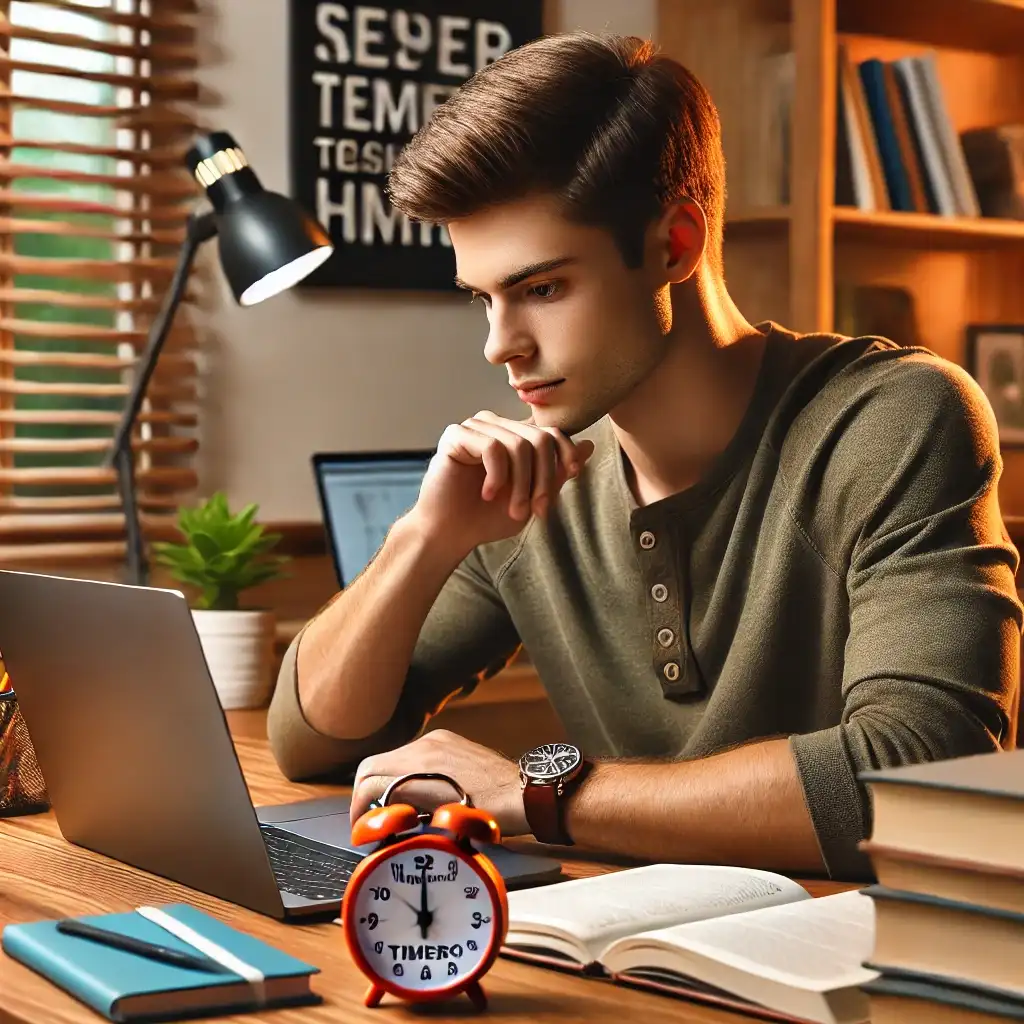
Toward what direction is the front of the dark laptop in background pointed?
toward the camera

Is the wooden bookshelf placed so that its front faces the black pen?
yes

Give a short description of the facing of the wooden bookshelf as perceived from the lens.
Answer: facing the viewer

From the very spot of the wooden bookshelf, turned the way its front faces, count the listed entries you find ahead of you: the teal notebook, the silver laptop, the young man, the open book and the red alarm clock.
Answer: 5

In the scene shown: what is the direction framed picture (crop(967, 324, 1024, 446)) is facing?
toward the camera

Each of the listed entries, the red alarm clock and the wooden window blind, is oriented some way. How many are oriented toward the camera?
2

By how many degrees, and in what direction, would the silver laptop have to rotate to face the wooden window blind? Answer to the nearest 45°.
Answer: approximately 45° to its left

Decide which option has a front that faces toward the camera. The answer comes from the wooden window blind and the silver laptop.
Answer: the wooden window blind

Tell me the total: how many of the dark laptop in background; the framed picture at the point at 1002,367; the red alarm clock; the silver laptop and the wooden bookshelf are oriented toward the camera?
4

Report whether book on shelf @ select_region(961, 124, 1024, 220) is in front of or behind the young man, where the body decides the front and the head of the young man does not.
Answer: behind

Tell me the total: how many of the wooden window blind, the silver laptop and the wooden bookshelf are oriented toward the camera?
2

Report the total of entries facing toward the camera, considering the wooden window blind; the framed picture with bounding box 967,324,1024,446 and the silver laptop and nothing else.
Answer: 2

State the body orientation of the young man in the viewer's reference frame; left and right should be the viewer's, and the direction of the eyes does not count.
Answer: facing the viewer and to the left of the viewer

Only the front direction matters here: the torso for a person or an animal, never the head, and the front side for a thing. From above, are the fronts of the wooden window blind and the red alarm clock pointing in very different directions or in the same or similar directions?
same or similar directions

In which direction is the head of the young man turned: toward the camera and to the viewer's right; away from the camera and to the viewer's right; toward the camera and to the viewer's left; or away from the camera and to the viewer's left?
toward the camera and to the viewer's left
